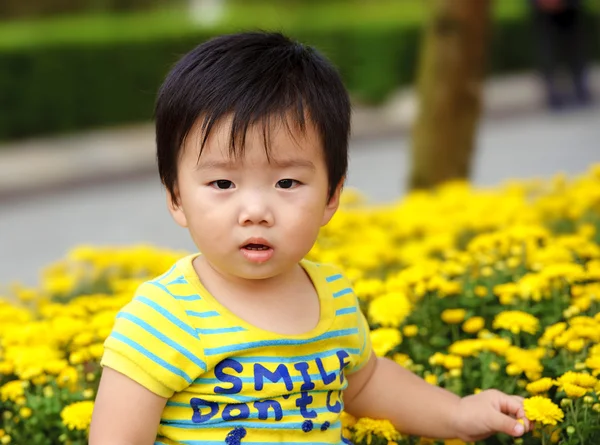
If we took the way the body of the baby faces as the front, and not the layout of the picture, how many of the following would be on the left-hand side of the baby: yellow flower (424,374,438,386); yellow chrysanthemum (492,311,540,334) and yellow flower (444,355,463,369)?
3

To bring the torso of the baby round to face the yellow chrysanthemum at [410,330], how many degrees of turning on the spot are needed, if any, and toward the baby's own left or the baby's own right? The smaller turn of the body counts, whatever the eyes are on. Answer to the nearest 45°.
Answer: approximately 90° to the baby's own left

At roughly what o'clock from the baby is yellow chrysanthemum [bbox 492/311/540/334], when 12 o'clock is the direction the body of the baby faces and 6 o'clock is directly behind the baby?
The yellow chrysanthemum is roughly at 9 o'clock from the baby.

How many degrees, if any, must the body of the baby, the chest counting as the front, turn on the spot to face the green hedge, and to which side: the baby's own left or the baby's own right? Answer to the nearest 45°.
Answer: approximately 135° to the baby's own left

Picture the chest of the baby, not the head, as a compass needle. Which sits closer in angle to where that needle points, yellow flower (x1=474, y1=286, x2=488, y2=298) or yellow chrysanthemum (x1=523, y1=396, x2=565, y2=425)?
the yellow chrysanthemum

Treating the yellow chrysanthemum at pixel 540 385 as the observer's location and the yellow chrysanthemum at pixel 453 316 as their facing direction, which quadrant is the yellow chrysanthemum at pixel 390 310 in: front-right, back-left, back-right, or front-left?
front-left

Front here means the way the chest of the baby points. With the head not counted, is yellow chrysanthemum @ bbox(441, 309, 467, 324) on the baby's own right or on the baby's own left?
on the baby's own left

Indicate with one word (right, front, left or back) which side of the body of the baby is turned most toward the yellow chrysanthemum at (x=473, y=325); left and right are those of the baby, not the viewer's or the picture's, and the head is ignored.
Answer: left

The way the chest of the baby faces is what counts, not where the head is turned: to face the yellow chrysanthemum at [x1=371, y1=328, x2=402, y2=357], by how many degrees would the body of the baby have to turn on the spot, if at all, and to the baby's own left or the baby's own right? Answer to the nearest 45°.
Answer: approximately 90° to the baby's own left

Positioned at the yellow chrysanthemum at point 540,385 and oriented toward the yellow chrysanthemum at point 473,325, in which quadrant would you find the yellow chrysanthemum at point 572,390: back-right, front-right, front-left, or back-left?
back-right

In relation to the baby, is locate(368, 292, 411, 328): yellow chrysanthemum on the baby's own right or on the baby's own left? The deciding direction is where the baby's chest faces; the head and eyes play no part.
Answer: on the baby's own left

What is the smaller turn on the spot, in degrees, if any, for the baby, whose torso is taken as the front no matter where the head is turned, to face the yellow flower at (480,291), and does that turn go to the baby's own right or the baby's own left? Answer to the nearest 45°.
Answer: approximately 90° to the baby's own left

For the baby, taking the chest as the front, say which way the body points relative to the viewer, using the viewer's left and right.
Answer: facing the viewer and to the right of the viewer
